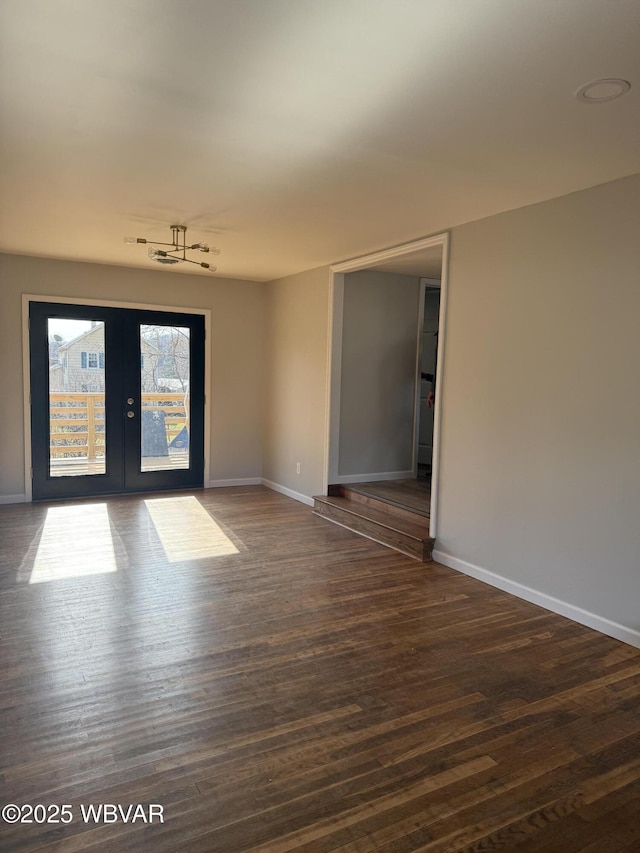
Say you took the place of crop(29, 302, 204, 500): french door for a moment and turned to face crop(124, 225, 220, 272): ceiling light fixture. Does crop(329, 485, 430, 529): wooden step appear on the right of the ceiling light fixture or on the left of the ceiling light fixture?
left

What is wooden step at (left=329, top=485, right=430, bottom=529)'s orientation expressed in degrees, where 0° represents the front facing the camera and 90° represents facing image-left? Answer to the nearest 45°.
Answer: approximately 45°

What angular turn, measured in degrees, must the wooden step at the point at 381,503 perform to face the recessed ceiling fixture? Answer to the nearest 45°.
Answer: approximately 45° to its left

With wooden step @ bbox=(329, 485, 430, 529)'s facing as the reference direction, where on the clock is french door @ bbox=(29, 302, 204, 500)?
The french door is roughly at 2 o'clock from the wooden step.
